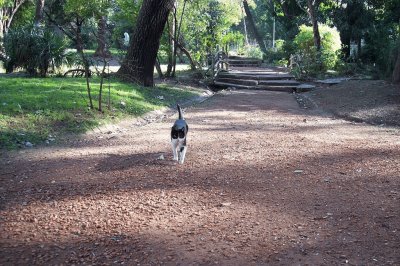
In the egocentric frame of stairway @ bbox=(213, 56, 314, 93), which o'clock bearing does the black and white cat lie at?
The black and white cat is roughly at 12 o'clock from the stairway.

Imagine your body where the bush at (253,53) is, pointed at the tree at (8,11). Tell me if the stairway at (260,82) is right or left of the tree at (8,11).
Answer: left

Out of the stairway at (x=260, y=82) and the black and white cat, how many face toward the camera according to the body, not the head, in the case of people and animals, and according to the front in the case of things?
2

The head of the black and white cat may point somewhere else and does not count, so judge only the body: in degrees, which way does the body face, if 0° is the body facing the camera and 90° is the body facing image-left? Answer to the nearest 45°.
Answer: approximately 0°

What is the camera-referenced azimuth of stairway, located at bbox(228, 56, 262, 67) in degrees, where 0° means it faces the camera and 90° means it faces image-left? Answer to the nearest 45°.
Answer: approximately 0°

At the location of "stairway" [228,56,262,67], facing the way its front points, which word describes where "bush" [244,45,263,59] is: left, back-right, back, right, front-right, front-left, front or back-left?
back

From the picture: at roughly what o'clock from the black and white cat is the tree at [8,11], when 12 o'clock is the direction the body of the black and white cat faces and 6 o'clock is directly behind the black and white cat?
The tree is roughly at 5 o'clock from the black and white cat.

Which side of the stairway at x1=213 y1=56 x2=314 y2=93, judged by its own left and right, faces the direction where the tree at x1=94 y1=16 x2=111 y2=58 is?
right

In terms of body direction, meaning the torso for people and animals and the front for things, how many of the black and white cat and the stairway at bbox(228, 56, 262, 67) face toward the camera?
2

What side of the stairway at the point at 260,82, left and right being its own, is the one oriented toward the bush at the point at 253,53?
back
